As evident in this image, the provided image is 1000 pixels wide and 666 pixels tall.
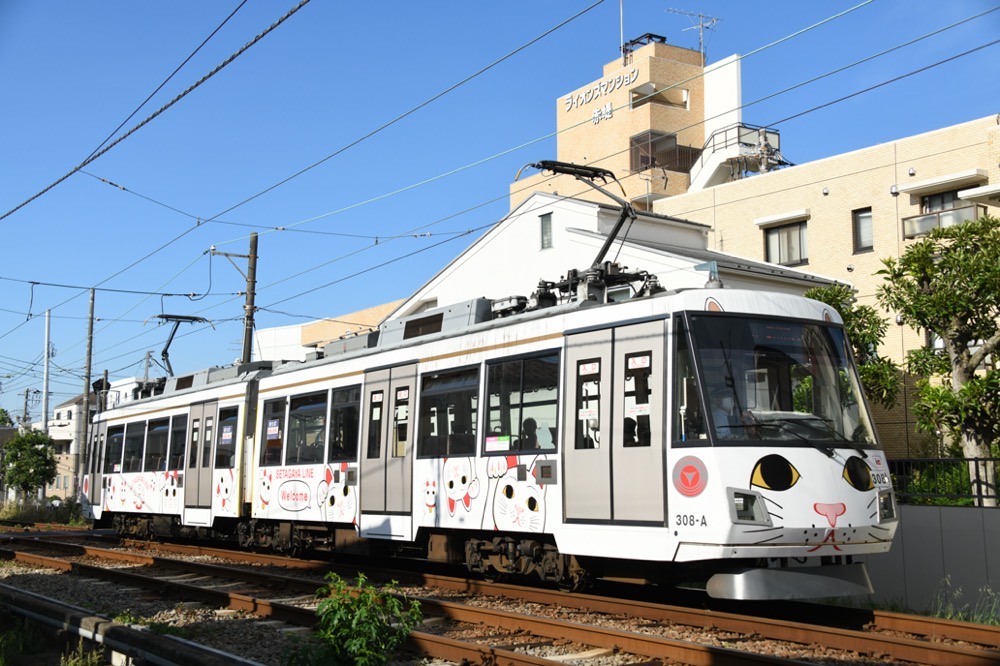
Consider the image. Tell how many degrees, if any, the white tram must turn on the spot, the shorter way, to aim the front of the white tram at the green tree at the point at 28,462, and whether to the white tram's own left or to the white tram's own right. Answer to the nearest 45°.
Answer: approximately 180°

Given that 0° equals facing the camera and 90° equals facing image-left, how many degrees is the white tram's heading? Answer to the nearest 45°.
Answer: approximately 315°

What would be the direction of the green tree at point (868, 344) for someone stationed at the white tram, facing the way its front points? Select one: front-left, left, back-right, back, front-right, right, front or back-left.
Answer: left

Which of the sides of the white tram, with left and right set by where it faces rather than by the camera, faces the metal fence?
front

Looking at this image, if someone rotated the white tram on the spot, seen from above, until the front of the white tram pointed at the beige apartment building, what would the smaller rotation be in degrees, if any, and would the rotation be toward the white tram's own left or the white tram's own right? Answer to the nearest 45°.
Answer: approximately 90° to the white tram's own left

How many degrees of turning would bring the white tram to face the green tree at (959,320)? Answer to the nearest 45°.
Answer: approximately 90° to its left

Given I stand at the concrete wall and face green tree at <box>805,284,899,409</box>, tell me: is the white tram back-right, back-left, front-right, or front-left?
front-left

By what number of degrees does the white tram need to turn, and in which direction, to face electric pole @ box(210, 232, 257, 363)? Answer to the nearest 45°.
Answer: approximately 180°
